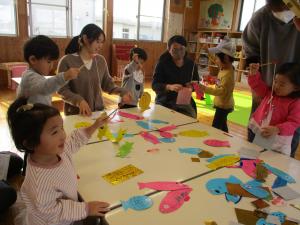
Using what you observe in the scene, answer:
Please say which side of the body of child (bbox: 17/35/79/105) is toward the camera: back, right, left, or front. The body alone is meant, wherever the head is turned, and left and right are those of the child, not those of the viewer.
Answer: right

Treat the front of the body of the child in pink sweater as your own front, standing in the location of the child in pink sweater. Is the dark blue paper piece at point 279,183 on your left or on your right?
on your left

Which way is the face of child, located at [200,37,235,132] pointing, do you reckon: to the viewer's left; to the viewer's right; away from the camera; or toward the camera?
to the viewer's left

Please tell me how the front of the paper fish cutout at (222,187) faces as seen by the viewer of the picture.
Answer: facing to the left of the viewer

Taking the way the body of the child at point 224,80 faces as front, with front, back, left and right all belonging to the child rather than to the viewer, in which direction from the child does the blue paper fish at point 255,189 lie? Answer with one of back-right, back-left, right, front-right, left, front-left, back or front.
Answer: left

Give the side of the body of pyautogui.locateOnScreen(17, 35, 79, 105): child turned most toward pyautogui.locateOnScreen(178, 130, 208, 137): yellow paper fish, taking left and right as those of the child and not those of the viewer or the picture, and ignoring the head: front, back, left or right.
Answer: front
